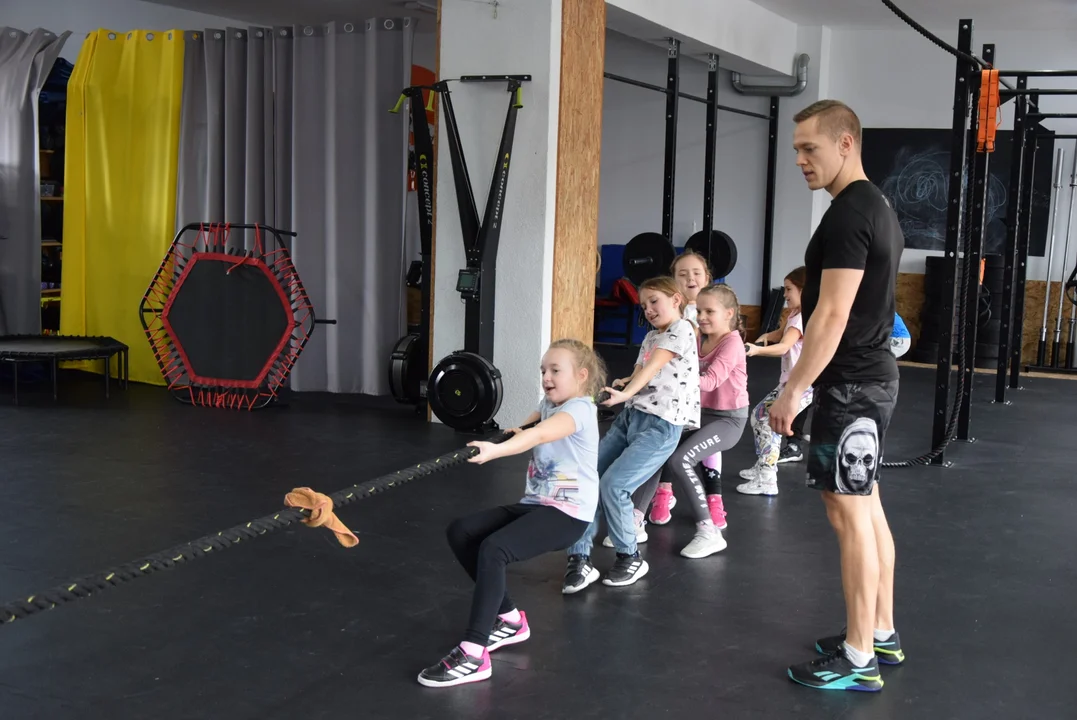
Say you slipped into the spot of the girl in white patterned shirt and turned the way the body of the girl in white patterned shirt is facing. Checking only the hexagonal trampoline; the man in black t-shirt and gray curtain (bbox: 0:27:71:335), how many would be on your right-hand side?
2

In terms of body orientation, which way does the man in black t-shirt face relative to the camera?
to the viewer's left

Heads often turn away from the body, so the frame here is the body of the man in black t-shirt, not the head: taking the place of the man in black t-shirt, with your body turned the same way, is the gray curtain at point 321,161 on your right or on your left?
on your right

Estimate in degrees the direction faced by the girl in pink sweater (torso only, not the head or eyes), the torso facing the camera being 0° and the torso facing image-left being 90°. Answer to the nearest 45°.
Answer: approximately 45°

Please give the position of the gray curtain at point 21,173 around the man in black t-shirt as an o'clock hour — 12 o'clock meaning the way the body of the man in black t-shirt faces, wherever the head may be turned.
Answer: The gray curtain is roughly at 1 o'clock from the man in black t-shirt.

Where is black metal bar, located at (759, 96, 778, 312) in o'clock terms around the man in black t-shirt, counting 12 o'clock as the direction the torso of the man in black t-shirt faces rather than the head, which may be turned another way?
The black metal bar is roughly at 3 o'clock from the man in black t-shirt.

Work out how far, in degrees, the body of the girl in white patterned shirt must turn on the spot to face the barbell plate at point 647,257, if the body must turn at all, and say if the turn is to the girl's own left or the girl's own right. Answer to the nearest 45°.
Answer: approximately 135° to the girl's own right

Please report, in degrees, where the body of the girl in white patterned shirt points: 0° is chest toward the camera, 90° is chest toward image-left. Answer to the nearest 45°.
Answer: approximately 45°

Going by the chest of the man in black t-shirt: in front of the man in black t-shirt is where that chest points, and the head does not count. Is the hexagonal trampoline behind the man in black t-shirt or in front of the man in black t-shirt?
in front

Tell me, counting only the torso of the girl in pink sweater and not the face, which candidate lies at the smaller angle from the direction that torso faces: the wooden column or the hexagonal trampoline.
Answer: the hexagonal trampoline

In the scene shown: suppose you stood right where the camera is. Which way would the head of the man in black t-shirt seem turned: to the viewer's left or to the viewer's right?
to the viewer's left

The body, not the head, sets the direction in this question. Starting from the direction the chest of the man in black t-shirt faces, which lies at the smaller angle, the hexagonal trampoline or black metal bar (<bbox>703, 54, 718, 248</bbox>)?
the hexagonal trampoline
